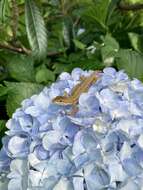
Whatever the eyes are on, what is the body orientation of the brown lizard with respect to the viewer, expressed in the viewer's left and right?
facing the viewer and to the left of the viewer
